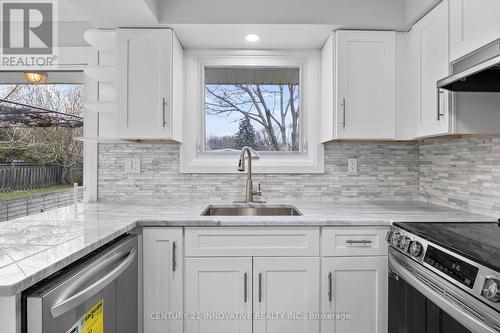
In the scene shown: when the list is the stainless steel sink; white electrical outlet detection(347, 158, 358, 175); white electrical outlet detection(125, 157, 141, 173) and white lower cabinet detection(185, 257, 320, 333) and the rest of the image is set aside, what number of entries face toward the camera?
4

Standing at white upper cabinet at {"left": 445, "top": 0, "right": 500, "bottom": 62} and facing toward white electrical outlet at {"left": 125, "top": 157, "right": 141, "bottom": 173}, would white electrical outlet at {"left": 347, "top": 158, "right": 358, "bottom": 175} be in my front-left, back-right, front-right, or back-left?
front-right

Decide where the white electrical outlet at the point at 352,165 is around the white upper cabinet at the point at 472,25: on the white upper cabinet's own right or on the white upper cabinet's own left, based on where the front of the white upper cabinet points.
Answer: on the white upper cabinet's own right

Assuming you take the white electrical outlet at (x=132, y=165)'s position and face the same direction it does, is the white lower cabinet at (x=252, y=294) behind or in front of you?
in front

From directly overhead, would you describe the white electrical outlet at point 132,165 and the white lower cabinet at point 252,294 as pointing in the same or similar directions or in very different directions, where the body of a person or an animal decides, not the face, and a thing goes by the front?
same or similar directions

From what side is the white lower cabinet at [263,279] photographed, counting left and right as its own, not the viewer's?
front

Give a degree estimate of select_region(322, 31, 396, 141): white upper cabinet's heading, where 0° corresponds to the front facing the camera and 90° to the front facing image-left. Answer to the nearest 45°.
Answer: approximately 0°

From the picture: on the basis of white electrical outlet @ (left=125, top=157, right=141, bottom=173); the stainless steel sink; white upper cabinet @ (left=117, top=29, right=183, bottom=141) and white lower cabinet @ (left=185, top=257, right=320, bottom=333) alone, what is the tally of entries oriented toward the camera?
4

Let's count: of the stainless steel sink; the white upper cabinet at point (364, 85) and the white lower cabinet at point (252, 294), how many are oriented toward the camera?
3

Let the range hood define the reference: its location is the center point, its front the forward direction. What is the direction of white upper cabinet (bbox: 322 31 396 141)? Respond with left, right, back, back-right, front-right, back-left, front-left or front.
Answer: right

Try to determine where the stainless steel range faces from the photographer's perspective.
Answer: facing the viewer and to the left of the viewer

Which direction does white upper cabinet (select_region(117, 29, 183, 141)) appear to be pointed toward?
toward the camera

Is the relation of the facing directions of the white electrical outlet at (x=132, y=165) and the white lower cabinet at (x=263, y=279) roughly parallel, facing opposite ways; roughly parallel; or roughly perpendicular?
roughly parallel

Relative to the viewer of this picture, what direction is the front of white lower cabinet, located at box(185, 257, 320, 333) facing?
facing the viewer

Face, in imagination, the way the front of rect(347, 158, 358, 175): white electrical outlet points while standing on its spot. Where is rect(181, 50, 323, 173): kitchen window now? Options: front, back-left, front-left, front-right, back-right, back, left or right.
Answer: right
